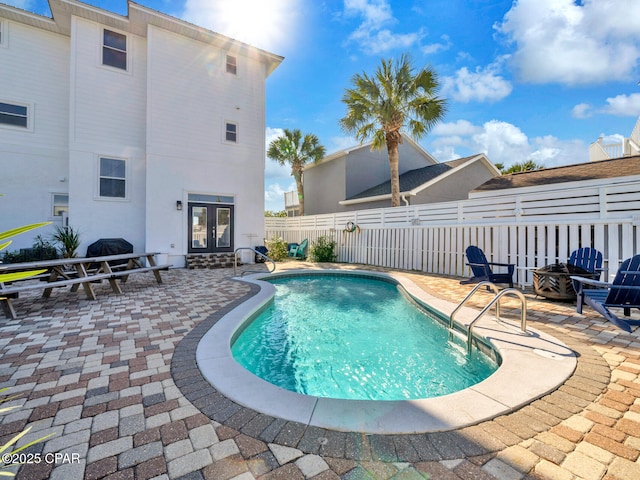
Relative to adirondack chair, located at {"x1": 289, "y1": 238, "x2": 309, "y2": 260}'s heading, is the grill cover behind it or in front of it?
in front

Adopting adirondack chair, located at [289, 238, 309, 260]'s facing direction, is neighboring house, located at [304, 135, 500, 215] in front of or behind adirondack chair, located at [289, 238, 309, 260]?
behind

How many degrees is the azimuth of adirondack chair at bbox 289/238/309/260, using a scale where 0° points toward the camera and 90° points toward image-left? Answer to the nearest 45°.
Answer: approximately 45°

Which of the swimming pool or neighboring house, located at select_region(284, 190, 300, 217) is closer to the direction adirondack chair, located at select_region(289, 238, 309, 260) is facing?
the swimming pool

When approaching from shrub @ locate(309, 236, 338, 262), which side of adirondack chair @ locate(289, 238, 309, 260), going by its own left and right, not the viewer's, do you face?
back

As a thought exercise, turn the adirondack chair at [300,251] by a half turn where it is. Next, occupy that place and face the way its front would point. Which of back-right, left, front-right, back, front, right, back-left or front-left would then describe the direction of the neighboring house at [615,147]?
front-right

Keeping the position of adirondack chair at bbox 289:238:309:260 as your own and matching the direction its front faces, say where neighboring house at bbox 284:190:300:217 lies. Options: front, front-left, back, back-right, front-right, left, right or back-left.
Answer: back-right
